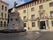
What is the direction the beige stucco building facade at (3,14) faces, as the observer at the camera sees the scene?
facing the viewer and to the right of the viewer

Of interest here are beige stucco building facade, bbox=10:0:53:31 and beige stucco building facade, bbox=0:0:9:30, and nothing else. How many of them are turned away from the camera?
0

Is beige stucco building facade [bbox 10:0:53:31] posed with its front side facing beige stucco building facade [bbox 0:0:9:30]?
no

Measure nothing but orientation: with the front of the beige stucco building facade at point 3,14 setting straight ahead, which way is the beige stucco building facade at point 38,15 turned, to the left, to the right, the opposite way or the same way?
to the right

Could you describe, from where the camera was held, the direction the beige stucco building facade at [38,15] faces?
facing the viewer and to the left of the viewer
